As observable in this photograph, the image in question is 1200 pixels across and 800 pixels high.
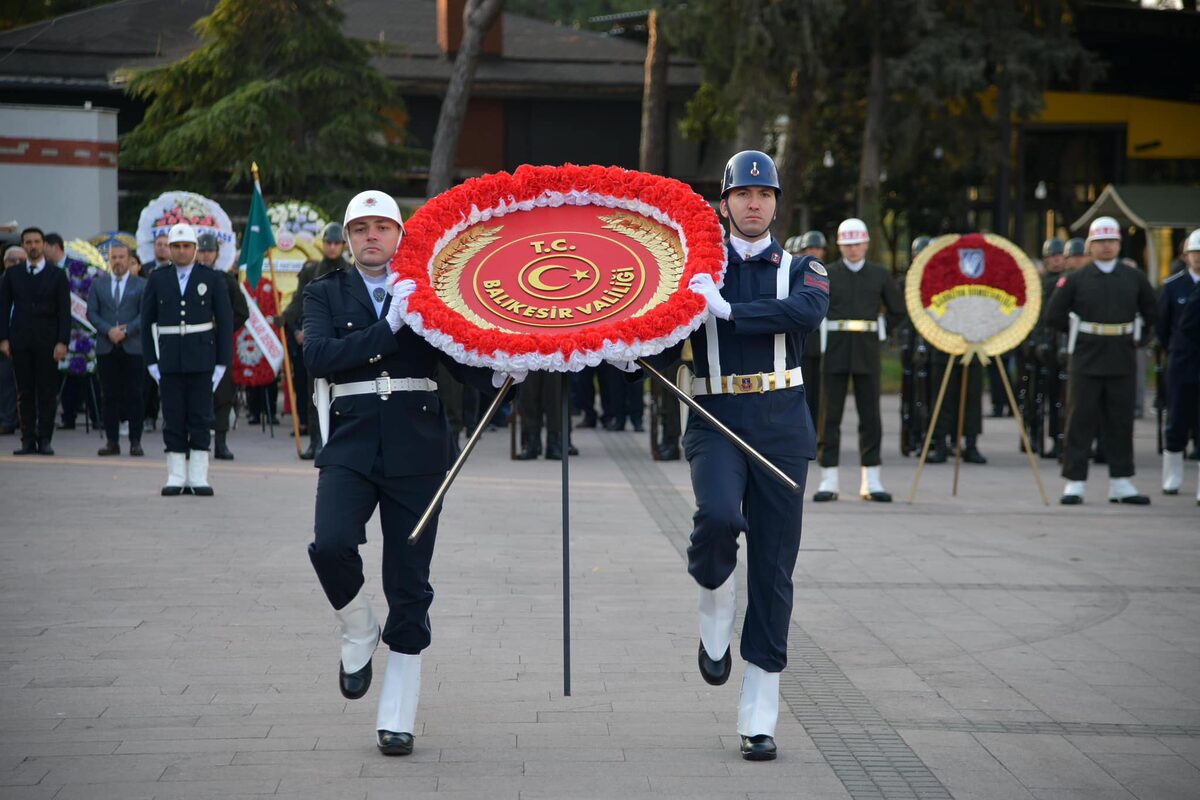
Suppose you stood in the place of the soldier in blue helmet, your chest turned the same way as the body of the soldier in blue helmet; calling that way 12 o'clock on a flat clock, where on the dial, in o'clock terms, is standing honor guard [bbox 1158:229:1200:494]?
The standing honor guard is roughly at 7 o'clock from the soldier in blue helmet.

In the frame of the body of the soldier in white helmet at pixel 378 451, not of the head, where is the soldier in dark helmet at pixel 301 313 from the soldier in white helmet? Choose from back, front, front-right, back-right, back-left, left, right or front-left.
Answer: back

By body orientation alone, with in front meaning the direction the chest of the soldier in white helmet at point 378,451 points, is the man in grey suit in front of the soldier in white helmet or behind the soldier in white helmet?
behind

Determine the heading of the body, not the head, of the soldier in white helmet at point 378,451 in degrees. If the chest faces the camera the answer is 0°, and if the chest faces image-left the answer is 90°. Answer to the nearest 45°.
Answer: approximately 0°

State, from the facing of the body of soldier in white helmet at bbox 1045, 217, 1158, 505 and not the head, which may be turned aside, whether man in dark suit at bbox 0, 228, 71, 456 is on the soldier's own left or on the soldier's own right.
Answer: on the soldier's own right
